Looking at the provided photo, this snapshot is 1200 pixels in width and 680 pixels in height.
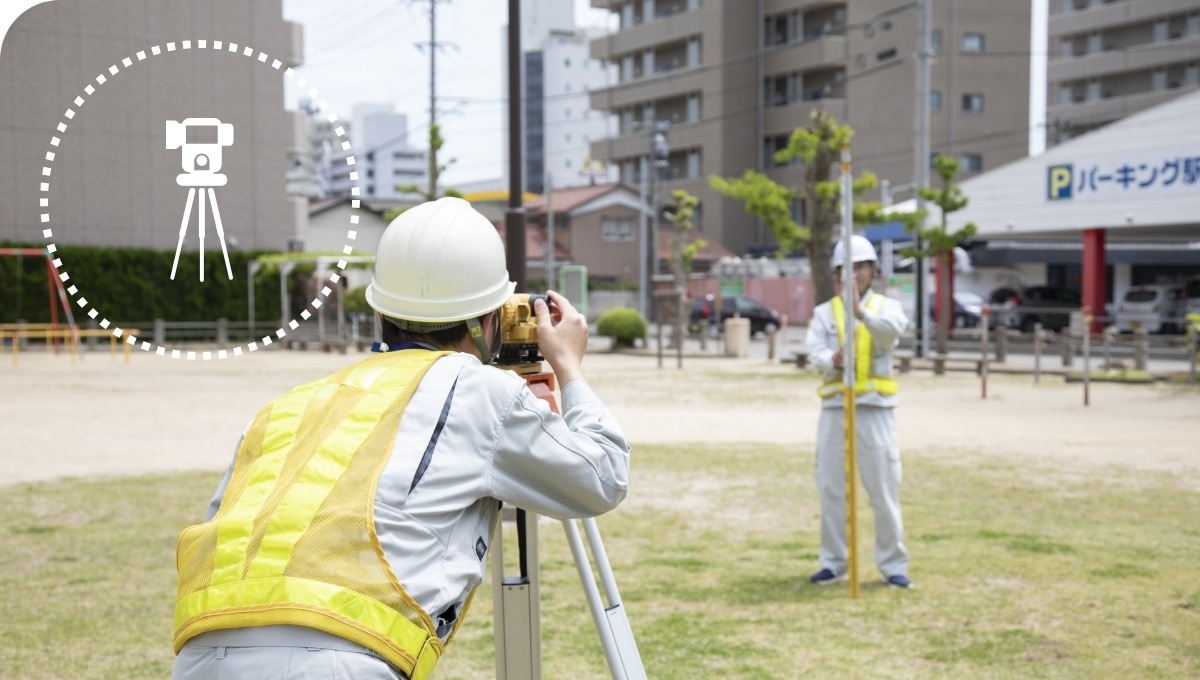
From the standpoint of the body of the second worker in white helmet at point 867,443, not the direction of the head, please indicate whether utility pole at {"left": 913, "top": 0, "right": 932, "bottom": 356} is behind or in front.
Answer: behind

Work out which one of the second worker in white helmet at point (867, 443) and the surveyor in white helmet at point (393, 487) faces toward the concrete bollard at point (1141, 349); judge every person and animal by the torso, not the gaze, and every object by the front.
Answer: the surveyor in white helmet

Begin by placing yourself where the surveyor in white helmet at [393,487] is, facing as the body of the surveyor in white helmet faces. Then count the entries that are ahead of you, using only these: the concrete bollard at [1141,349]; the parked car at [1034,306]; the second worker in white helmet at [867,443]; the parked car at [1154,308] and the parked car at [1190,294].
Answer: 5

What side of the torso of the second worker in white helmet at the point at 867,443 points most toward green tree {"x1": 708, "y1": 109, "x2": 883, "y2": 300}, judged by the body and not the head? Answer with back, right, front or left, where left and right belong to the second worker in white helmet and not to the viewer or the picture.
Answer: back

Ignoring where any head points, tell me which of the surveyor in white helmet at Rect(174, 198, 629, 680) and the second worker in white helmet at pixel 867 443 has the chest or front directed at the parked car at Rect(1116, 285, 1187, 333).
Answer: the surveyor in white helmet

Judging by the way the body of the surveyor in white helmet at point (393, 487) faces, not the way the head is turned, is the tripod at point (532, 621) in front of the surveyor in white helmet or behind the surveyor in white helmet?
in front

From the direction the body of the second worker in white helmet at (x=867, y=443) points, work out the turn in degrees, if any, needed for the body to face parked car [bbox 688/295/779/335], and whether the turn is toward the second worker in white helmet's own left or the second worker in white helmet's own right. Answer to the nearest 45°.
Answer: approximately 180°

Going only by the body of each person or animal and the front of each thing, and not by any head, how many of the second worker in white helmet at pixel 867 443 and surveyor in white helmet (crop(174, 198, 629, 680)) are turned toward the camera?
1

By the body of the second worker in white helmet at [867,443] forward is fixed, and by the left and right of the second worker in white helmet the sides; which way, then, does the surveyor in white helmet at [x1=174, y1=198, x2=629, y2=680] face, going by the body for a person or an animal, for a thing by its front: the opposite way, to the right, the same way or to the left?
the opposite way

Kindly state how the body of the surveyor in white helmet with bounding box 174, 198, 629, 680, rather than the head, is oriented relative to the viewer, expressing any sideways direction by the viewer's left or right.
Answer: facing away from the viewer and to the right of the viewer

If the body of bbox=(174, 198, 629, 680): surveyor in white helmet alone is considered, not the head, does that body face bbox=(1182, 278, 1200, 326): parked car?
yes

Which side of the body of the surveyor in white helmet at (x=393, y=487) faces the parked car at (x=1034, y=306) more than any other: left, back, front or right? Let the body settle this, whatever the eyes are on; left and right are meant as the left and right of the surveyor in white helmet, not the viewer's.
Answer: front

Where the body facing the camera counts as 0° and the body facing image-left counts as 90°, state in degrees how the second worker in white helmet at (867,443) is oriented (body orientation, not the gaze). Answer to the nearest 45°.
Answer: approximately 0°

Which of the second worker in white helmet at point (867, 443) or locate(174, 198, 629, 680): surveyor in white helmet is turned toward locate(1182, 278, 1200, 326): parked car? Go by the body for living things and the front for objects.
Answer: the surveyor in white helmet
